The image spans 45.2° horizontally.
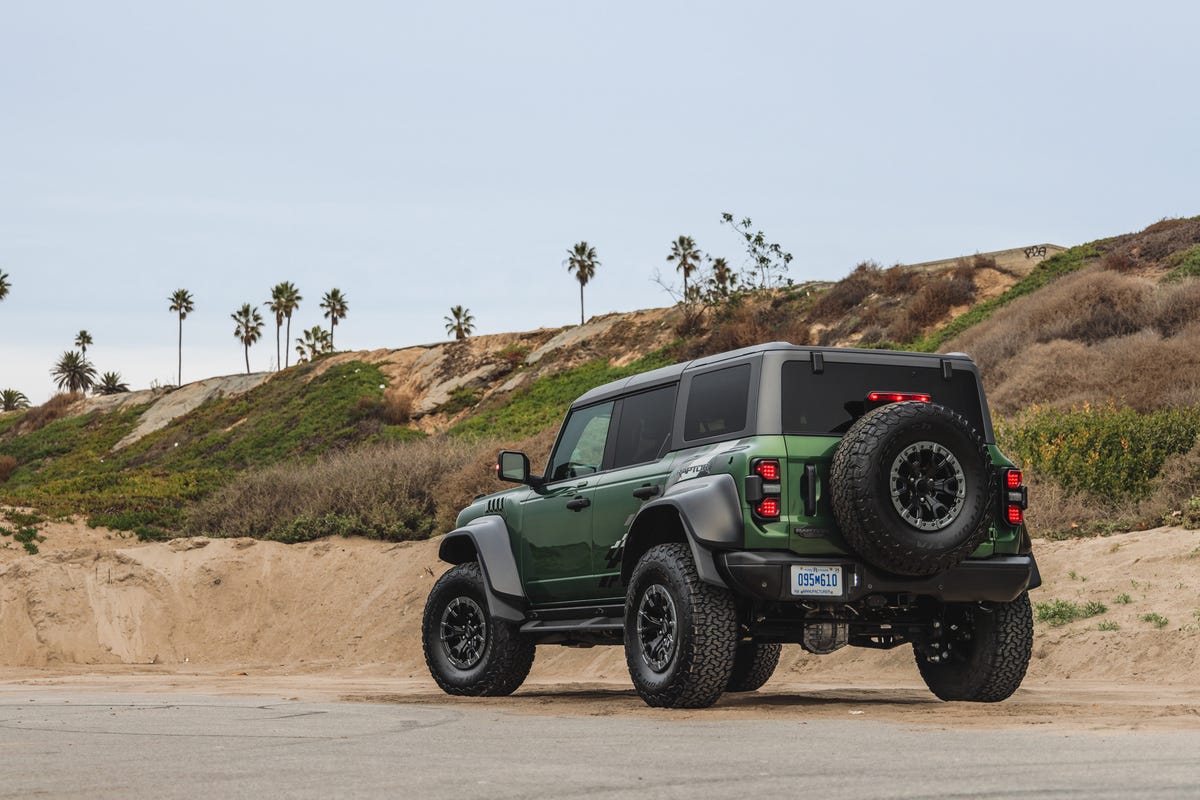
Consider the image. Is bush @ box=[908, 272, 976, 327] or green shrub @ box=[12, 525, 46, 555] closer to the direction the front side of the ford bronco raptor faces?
the green shrub

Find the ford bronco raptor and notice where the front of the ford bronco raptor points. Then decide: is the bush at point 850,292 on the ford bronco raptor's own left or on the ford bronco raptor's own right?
on the ford bronco raptor's own right

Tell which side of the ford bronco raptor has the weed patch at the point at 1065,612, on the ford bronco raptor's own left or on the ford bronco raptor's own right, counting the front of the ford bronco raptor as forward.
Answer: on the ford bronco raptor's own right

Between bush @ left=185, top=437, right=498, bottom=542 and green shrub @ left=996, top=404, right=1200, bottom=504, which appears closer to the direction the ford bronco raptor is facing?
the bush

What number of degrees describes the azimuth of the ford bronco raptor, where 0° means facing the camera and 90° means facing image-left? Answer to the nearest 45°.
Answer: approximately 135°

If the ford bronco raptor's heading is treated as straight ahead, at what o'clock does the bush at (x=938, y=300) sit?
The bush is roughly at 2 o'clock from the ford bronco raptor.

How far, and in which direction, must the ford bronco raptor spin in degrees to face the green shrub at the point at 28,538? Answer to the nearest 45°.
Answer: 0° — it already faces it

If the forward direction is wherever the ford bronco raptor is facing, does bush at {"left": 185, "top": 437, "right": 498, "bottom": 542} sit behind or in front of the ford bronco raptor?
in front
